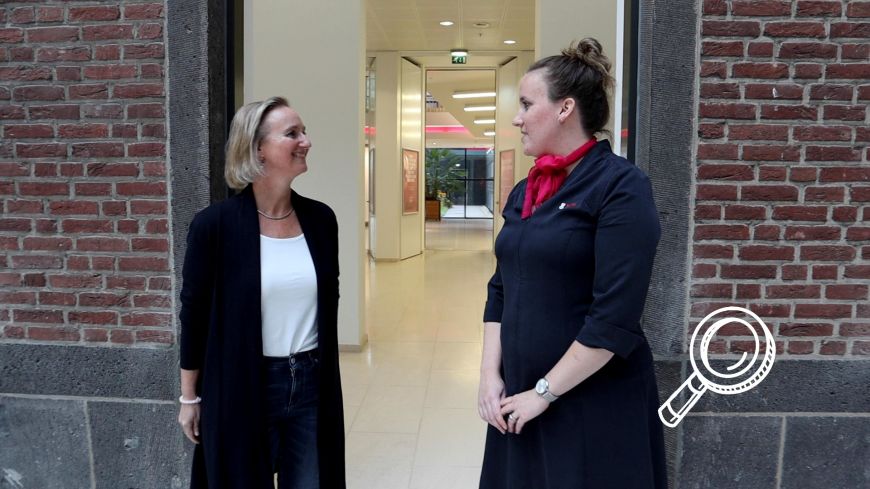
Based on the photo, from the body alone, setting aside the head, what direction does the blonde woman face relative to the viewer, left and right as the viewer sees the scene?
facing the viewer and to the right of the viewer

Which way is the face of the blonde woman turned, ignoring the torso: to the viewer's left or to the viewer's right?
to the viewer's right

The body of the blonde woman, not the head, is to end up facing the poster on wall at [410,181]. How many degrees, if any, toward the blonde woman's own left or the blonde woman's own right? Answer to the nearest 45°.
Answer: approximately 135° to the blonde woman's own left

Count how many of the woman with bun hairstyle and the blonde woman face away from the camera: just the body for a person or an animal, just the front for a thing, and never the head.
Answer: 0

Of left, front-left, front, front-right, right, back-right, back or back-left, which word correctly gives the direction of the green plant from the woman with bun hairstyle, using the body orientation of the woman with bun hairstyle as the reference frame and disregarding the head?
back-right

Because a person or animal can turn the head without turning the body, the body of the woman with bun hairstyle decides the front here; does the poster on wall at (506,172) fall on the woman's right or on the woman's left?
on the woman's right

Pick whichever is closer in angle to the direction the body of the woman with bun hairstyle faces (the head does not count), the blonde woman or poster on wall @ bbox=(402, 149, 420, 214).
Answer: the blonde woman

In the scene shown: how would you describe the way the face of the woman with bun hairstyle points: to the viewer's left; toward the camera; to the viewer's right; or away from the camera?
to the viewer's left

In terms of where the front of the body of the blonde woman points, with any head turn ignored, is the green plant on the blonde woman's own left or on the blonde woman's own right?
on the blonde woman's own left

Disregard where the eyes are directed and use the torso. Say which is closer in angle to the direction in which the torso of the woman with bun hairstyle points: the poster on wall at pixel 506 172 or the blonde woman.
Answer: the blonde woman

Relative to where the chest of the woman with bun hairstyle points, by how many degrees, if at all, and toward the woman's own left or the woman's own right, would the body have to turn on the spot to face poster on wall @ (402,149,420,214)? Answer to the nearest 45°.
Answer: approximately 135° to the woman's own right
